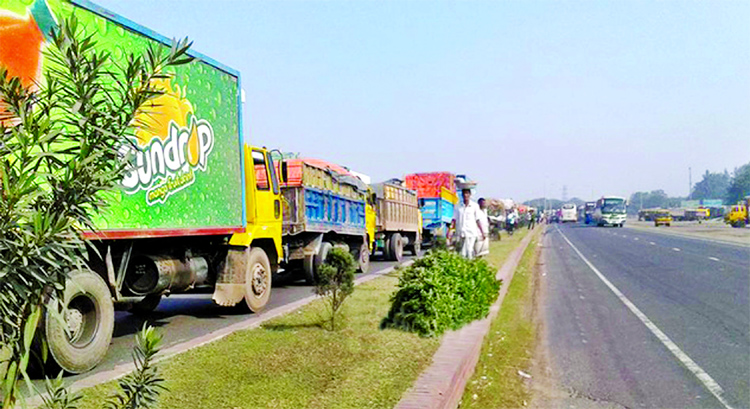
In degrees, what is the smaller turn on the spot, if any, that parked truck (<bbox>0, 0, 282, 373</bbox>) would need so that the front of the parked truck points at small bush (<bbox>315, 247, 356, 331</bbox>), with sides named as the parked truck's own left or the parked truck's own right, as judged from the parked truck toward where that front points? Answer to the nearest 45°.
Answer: approximately 90° to the parked truck's own right

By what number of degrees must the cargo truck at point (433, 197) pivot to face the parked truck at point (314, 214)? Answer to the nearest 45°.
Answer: approximately 135° to its right

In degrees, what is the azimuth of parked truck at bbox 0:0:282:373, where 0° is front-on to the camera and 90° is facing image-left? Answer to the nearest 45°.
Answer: approximately 225°

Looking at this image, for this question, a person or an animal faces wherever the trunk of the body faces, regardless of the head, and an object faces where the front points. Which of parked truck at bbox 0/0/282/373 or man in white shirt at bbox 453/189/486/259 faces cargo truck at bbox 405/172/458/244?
the parked truck

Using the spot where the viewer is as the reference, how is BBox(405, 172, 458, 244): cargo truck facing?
facing away from the viewer and to the right of the viewer

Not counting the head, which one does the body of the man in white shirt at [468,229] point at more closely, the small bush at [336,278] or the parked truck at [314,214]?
the small bush

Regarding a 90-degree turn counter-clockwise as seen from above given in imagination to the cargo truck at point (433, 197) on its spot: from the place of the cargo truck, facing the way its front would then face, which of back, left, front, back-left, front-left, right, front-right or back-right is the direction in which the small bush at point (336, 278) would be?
back-left
